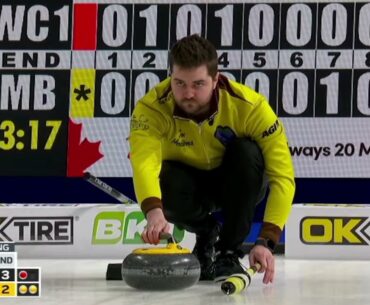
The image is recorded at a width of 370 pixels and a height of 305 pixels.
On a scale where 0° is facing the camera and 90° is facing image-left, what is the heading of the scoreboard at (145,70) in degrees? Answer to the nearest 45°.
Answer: approximately 0°
